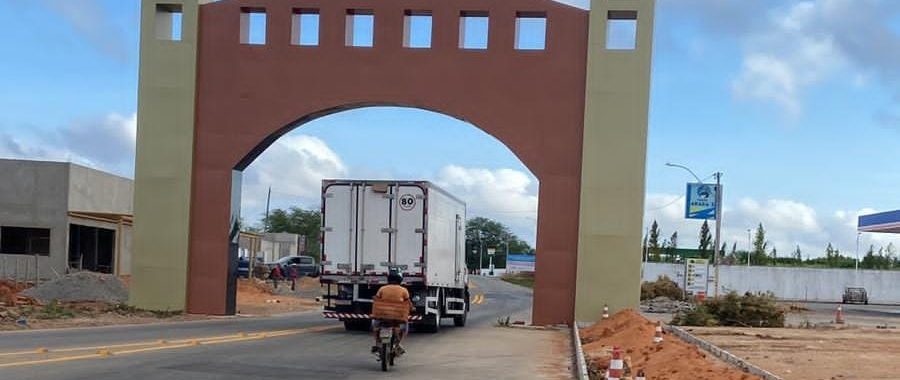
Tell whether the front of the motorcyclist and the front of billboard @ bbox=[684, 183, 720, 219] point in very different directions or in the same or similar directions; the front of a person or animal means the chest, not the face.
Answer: very different directions

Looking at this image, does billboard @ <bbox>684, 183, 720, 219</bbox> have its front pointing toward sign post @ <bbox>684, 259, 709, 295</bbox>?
yes

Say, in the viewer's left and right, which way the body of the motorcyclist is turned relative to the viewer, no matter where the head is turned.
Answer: facing away from the viewer

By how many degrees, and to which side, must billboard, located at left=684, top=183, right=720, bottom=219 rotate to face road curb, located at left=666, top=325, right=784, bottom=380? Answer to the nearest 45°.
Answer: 0° — it already faces it

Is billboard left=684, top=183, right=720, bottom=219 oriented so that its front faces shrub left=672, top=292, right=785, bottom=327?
yes

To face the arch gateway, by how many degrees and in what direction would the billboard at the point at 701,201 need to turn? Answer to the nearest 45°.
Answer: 0° — it already faces it

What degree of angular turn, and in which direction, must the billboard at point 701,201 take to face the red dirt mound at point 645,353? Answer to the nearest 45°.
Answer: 0° — it already faces it

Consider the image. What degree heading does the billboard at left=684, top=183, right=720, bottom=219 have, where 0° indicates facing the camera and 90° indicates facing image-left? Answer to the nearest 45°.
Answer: approximately 0°

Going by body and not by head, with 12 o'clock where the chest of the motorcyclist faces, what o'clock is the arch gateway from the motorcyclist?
The arch gateway is roughly at 12 o'clock from the motorcyclist.

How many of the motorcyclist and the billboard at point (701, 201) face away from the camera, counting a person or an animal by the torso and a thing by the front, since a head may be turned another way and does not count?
1
